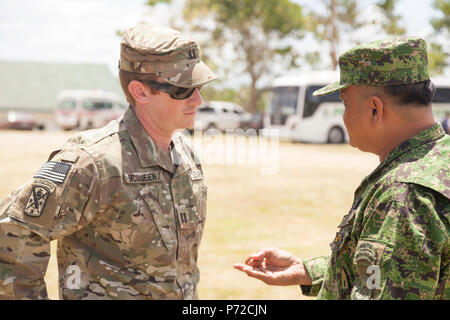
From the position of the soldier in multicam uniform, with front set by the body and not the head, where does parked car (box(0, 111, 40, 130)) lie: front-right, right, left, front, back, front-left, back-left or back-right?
back-left

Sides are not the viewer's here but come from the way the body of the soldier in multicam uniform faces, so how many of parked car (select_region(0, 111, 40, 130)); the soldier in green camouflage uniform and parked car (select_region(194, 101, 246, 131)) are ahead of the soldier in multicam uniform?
1

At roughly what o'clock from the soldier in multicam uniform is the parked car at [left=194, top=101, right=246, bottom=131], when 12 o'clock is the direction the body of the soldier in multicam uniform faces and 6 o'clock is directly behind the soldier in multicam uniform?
The parked car is roughly at 8 o'clock from the soldier in multicam uniform.

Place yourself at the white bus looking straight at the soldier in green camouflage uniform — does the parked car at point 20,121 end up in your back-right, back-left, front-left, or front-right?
back-right

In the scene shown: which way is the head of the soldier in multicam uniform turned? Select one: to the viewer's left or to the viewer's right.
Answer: to the viewer's right

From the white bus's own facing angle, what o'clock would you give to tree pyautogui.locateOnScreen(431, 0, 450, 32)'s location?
The tree is roughly at 5 o'clock from the white bus.

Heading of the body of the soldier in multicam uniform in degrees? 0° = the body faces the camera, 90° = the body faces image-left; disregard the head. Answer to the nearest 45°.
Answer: approximately 315°

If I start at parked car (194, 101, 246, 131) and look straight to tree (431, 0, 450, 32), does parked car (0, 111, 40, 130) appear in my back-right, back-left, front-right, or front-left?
back-left

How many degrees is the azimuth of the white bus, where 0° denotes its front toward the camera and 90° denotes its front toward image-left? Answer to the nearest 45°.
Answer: approximately 45°
